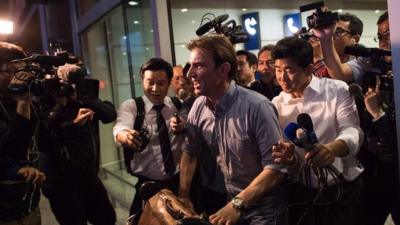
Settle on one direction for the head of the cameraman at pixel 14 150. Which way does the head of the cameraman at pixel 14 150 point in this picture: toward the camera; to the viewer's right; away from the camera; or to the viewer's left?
to the viewer's right

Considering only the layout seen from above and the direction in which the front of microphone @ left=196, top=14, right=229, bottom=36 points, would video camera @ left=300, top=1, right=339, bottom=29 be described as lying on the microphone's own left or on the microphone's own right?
on the microphone's own left
